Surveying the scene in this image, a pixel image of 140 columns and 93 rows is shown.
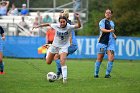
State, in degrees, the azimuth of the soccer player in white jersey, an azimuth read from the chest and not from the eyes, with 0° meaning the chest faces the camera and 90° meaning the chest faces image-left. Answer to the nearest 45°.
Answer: approximately 0°

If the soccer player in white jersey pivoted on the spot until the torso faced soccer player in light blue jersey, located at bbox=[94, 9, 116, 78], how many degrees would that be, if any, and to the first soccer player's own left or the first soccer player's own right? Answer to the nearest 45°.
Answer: approximately 135° to the first soccer player's own left
